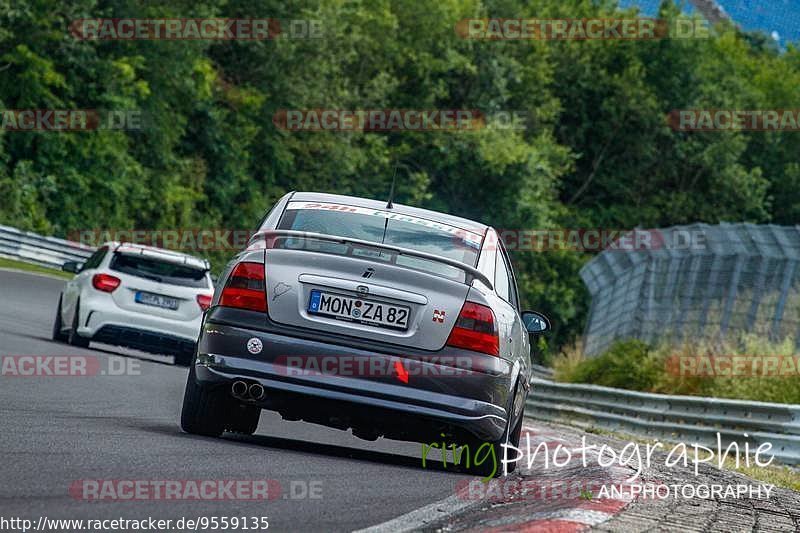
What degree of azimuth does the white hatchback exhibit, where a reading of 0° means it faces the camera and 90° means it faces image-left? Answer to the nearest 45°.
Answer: approximately 180°

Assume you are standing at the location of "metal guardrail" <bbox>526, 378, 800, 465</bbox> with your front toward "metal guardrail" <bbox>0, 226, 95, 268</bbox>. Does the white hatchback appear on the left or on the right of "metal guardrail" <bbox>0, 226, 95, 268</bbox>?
left

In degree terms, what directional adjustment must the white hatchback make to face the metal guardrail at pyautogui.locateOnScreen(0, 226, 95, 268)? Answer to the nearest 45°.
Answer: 0° — it already faces it

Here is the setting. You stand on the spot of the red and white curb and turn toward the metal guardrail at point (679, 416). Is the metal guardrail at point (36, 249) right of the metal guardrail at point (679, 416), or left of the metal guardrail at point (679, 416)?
left

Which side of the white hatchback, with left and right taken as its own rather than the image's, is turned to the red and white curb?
back

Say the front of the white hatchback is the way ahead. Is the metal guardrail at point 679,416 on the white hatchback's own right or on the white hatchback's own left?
on the white hatchback's own right
